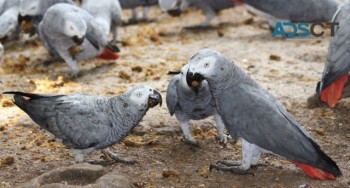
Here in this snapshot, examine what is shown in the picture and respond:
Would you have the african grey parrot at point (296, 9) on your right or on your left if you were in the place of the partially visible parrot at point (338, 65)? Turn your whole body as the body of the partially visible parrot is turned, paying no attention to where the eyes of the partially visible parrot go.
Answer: on your left

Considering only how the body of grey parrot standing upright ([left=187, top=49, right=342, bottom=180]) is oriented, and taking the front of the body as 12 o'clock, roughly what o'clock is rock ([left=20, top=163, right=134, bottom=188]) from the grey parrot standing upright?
The rock is roughly at 11 o'clock from the grey parrot standing upright.

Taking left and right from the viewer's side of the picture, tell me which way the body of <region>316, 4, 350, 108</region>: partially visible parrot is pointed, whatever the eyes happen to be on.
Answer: facing to the right of the viewer

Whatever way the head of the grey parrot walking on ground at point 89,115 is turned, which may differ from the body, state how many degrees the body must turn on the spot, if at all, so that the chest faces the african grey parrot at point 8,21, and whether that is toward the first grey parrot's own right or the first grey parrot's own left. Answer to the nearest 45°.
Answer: approximately 90° to the first grey parrot's own left

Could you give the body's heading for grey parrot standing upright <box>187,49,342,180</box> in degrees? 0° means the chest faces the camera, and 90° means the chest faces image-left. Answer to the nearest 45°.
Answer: approximately 90°

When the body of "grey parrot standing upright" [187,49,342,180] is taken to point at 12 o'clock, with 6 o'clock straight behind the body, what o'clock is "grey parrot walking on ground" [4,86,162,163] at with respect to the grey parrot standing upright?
The grey parrot walking on ground is roughly at 12 o'clock from the grey parrot standing upright.

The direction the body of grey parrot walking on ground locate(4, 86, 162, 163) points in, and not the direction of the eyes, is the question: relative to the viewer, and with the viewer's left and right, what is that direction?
facing to the right of the viewer

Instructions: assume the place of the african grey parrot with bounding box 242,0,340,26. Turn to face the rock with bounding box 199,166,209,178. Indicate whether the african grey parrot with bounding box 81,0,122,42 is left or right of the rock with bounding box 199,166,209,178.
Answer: right

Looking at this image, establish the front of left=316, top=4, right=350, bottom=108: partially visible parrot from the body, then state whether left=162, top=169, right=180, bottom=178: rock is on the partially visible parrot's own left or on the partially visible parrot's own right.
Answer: on the partially visible parrot's own right
